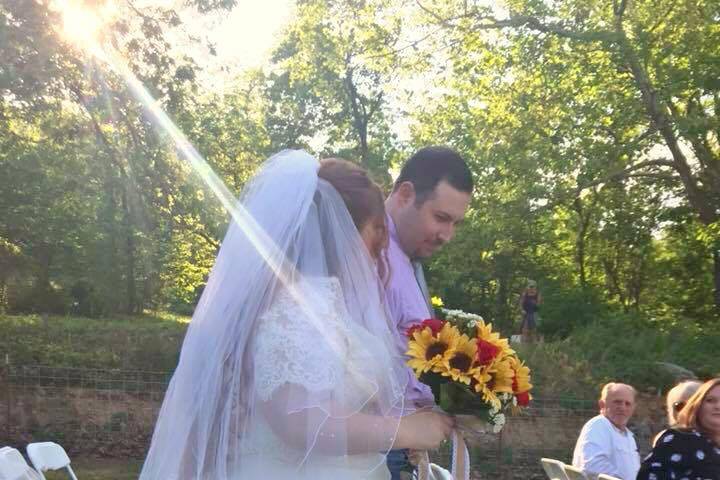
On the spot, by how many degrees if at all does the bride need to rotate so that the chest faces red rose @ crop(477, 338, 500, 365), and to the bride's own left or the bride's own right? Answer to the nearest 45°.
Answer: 0° — they already face it

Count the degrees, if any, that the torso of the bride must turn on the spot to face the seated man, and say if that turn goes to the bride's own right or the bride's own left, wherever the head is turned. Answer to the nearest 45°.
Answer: approximately 45° to the bride's own left

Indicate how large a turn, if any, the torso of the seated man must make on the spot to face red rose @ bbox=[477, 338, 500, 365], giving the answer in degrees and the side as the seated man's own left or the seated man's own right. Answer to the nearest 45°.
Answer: approximately 45° to the seated man's own right

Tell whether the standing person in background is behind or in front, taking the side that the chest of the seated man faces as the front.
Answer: behind

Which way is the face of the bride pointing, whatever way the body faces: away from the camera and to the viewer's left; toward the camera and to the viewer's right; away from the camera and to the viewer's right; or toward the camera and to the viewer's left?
away from the camera and to the viewer's right

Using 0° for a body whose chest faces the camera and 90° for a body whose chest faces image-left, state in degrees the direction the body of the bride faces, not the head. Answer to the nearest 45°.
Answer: approximately 270°

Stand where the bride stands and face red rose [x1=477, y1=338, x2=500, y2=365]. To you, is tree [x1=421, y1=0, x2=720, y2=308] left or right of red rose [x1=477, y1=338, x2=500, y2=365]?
left

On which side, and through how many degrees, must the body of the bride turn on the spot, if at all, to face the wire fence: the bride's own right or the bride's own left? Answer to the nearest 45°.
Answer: approximately 90° to the bride's own left
